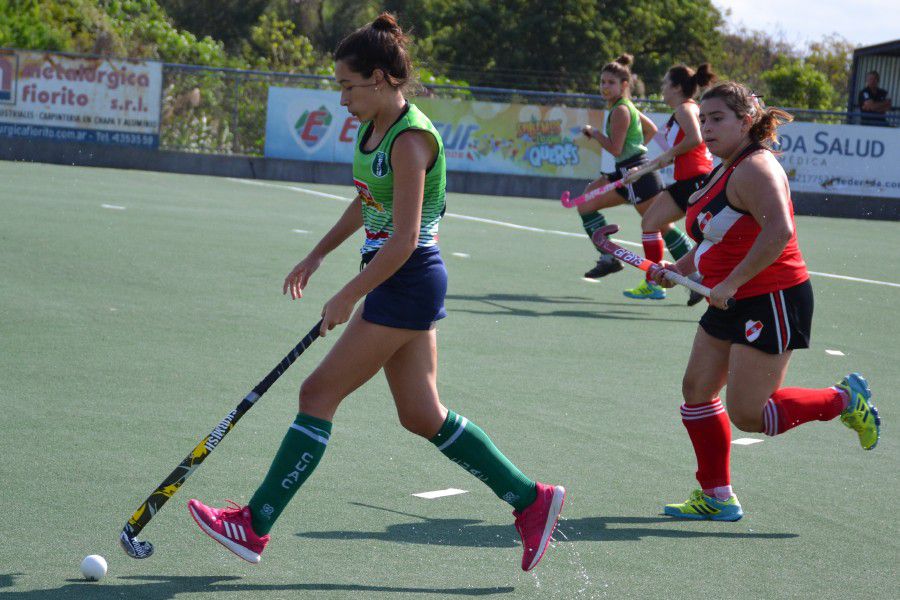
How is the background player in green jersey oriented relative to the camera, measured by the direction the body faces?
to the viewer's left

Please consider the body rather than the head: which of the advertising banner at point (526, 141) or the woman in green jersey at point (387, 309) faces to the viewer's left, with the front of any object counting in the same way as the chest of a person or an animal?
the woman in green jersey

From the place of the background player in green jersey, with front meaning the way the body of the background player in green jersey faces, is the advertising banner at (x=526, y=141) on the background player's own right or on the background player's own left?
on the background player's own right

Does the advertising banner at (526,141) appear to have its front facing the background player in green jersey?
yes

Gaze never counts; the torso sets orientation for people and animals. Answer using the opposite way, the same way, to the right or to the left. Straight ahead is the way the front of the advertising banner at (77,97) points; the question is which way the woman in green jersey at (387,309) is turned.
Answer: to the right

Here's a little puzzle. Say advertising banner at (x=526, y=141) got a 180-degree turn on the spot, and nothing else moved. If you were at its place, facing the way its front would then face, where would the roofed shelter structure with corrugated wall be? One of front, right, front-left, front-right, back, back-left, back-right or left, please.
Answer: front-right

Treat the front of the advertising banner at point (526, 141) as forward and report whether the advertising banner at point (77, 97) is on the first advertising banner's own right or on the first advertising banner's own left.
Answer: on the first advertising banner's own right

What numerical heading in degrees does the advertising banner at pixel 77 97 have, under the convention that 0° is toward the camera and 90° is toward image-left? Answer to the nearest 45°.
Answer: approximately 0°

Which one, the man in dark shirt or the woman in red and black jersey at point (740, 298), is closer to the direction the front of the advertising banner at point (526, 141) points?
the woman in red and black jersey
